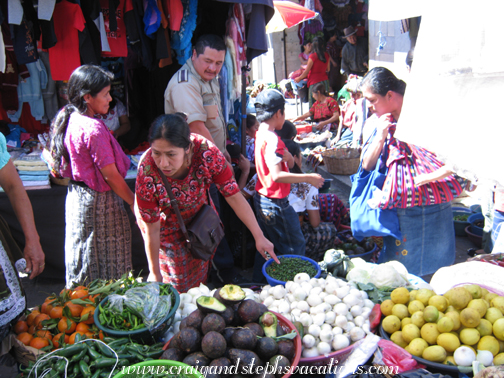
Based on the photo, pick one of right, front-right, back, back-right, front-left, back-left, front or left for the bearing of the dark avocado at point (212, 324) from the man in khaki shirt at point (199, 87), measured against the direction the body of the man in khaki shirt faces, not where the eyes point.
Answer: front-right

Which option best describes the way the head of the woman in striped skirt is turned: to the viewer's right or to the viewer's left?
to the viewer's right

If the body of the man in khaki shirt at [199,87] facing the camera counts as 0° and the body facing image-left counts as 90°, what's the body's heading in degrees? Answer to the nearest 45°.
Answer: approximately 315°

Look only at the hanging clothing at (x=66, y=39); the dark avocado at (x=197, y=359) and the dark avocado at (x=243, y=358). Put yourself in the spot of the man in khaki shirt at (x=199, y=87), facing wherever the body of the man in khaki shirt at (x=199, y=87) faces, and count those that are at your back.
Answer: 1

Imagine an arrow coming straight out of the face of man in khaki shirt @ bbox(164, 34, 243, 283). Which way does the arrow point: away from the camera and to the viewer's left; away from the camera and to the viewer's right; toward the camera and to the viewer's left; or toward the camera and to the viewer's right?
toward the camera and to the viewer's right

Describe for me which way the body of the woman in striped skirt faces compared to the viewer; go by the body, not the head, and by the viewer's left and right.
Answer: facing to the right of the viewer
